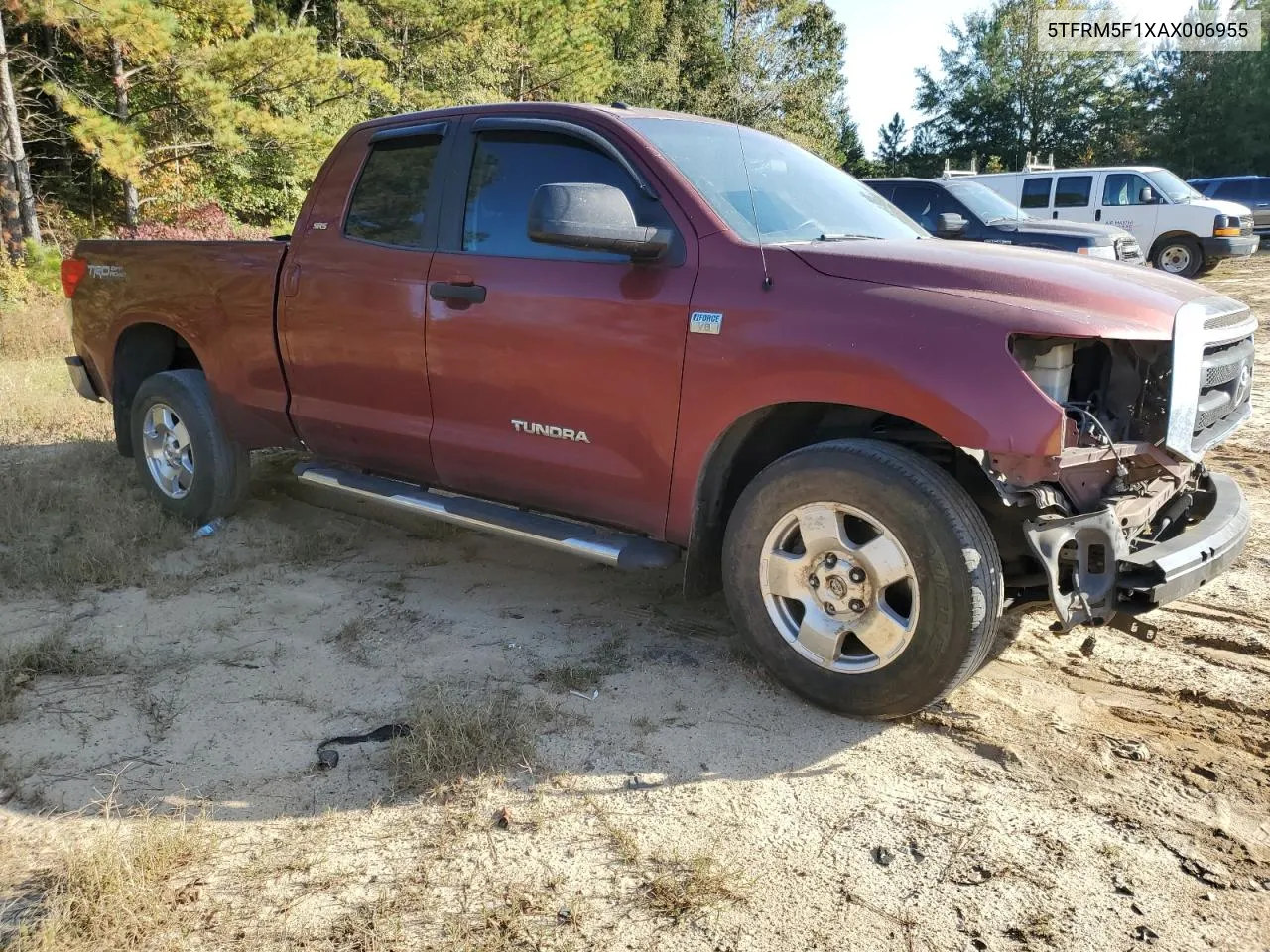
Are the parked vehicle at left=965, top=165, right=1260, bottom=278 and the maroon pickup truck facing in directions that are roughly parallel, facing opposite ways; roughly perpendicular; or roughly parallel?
roughly parallel

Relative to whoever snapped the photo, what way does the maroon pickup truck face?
facing the viewer and to the right of the viewer

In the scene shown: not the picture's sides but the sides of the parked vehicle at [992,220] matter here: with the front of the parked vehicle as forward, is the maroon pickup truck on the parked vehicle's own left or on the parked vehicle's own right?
on the parked vehicle's own right

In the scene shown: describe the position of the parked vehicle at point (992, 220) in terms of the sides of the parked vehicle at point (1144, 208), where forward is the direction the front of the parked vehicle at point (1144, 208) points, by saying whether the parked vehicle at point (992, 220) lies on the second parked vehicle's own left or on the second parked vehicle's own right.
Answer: on the second parked vehicle's own right

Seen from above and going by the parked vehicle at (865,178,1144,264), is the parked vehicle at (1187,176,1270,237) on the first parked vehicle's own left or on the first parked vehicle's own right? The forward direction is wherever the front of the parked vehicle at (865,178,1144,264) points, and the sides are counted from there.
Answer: on the first parked vehicle's own left

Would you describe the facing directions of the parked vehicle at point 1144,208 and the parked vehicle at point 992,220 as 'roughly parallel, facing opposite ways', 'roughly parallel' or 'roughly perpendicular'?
roughly parallel

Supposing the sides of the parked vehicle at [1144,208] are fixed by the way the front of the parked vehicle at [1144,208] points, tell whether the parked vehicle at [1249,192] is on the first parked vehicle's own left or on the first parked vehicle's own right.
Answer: on the first parked vehicle's own left

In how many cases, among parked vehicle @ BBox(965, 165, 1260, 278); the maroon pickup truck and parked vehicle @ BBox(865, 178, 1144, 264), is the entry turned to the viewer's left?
0

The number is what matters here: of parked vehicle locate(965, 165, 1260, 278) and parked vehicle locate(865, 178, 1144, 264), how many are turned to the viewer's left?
0

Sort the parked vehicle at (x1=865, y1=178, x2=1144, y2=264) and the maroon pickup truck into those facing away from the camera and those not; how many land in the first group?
0

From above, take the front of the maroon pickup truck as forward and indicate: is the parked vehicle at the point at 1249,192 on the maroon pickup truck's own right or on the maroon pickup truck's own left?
on the maroon pickup truck's own left

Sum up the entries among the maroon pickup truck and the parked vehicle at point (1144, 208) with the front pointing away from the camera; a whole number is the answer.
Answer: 0
